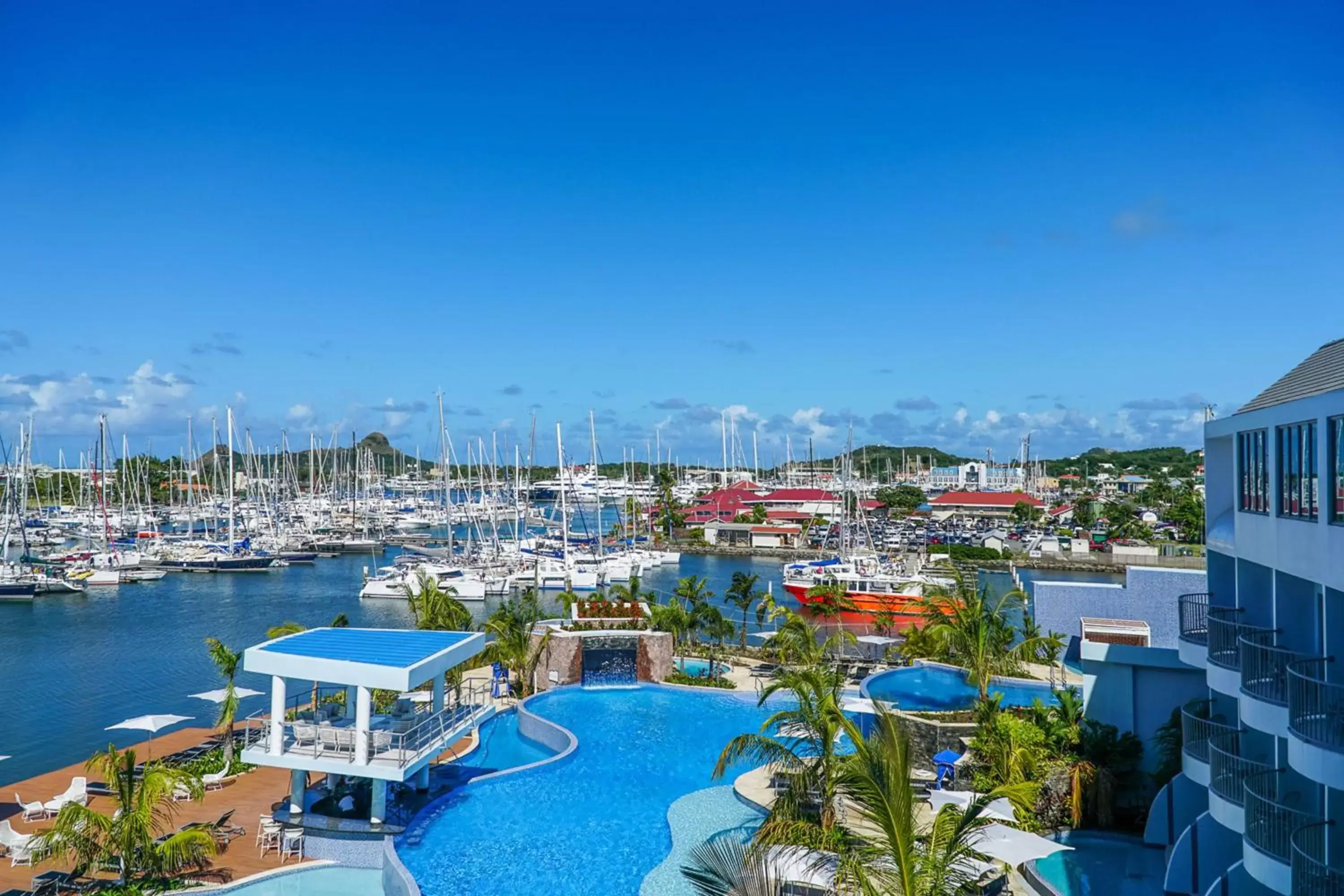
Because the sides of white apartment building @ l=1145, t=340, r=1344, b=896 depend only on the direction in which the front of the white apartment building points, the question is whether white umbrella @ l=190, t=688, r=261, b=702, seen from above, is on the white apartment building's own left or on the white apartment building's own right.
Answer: on the white apartment building's own right

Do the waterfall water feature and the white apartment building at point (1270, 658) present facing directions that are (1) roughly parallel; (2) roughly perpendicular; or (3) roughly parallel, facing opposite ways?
roughly perpendicular
